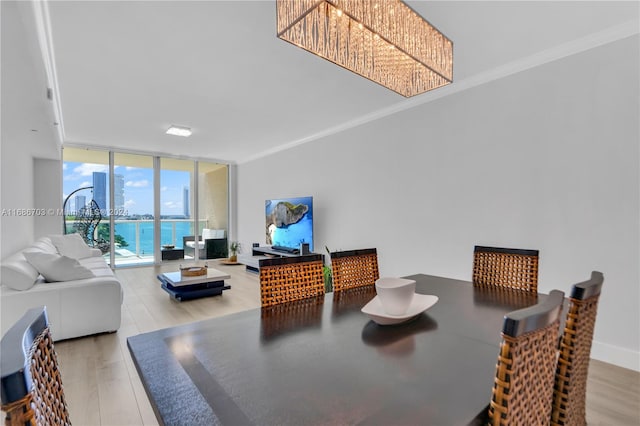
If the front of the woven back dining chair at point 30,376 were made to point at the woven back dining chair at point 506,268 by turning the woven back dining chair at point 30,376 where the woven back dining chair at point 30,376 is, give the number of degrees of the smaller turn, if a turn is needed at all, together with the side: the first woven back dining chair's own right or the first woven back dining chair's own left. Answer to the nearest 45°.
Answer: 0° — it already faces it

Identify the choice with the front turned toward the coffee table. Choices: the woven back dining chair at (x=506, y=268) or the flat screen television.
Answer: the flat screen television

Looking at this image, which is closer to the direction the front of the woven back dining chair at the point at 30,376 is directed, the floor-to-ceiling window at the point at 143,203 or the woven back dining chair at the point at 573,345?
the woven back dining chair

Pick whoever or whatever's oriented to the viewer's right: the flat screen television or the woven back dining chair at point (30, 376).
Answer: the woven back dining chair

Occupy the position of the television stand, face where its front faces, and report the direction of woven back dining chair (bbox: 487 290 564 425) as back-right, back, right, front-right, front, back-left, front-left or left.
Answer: front-left

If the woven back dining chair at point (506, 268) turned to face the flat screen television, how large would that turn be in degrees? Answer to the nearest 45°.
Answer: approximately 135° to its right

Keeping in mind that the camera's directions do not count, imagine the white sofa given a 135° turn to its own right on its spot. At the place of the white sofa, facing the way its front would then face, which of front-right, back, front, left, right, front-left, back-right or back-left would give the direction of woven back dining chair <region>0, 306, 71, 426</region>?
front-left

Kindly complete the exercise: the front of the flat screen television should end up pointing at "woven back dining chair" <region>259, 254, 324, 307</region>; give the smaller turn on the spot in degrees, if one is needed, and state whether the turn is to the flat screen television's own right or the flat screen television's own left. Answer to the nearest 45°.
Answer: approximately 45° to the flat screen television's own left

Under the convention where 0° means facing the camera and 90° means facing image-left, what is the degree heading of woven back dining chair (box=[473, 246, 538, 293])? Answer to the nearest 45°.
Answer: approximately 0°

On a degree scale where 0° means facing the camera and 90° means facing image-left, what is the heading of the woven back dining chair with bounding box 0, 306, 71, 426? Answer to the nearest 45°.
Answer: approximately 270°

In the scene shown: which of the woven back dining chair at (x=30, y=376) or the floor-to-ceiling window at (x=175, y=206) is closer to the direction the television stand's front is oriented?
the woven back dining chair

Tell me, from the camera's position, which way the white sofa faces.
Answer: facing to the right of the viewer

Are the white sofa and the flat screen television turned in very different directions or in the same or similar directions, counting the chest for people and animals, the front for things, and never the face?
very different directions

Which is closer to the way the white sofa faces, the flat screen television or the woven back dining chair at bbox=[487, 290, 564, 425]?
the flat screen television

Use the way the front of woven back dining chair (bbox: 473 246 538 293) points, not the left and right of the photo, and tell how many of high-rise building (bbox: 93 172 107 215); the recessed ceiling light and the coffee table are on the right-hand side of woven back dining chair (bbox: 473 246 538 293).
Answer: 3

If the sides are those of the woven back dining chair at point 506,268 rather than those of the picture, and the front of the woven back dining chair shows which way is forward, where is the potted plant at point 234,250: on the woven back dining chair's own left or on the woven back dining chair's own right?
on the woven back dining chair's own right
